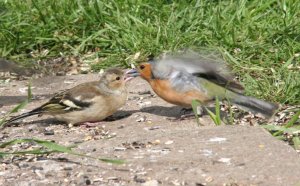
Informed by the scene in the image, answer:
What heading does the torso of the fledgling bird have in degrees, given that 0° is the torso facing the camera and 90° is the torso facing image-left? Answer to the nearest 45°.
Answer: approximately 270°

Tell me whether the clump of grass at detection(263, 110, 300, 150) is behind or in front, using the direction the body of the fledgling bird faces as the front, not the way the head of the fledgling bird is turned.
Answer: in front

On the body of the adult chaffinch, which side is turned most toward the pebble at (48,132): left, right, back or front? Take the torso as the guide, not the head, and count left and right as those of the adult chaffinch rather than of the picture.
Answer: front

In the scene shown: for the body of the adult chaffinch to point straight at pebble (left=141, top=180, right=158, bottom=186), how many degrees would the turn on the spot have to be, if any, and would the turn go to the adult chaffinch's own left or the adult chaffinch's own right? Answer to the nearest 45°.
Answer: approximately 90° to the adult chaffinch's own left

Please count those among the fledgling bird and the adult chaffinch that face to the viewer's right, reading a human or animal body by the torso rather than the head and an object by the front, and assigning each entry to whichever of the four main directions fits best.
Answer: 1

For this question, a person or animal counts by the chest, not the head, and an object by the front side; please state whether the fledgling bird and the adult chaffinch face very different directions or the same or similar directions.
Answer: very different directions

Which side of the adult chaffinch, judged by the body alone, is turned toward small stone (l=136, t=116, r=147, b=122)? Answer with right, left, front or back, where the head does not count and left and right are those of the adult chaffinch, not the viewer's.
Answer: front

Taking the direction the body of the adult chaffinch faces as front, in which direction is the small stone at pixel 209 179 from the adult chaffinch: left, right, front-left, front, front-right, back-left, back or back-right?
left

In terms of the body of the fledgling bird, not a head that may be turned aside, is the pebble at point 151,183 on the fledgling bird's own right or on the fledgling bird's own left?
on the fledgling bird's own right

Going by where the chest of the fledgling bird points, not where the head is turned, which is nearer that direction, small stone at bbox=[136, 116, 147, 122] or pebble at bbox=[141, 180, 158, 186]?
the small stone

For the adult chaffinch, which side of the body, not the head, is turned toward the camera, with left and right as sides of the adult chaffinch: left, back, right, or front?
left
